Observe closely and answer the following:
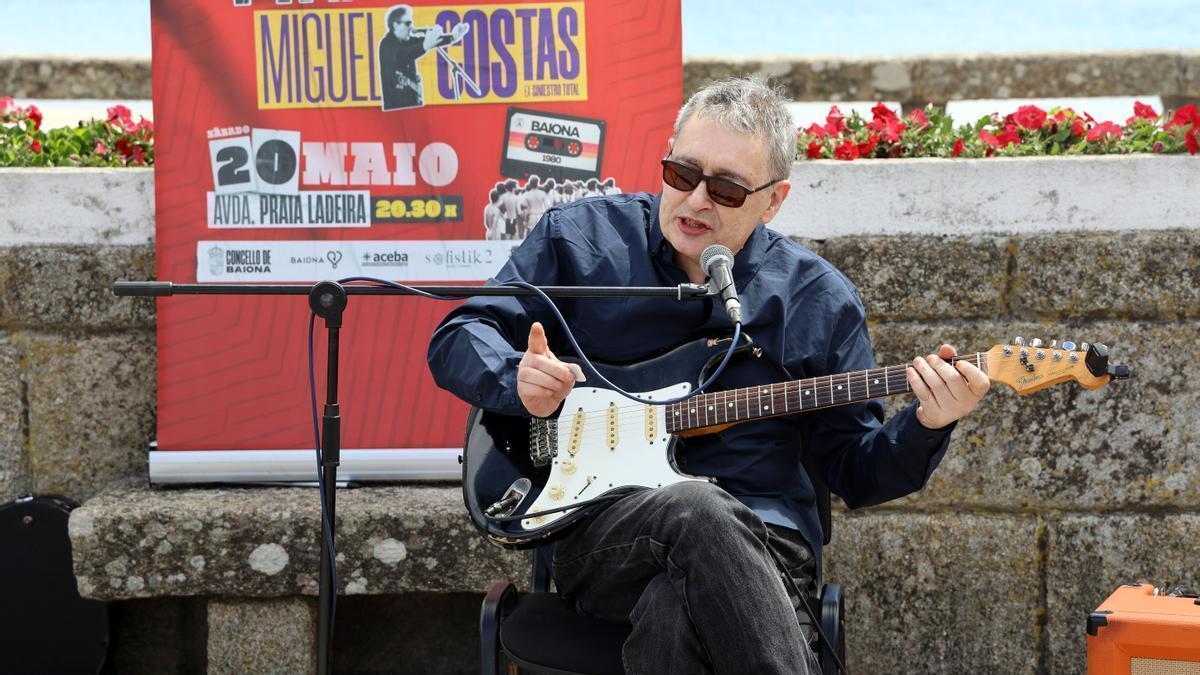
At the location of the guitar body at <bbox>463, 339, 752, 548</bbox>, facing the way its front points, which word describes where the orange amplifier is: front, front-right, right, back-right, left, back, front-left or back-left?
left

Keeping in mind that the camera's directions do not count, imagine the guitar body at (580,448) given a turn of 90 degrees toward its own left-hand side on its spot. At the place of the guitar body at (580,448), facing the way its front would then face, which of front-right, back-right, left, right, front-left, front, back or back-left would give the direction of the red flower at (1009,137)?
front-left

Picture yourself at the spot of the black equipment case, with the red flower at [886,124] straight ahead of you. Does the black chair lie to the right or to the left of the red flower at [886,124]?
right

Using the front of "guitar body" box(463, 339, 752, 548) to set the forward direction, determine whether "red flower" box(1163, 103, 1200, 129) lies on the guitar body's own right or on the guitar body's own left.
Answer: on the guitar body's own left

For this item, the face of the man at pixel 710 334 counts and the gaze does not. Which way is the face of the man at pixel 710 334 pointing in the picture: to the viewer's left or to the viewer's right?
to the viewer's left

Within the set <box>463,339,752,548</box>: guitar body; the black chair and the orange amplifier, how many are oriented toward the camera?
3

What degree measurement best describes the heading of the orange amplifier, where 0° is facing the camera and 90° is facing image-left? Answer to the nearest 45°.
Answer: approximately 0°
